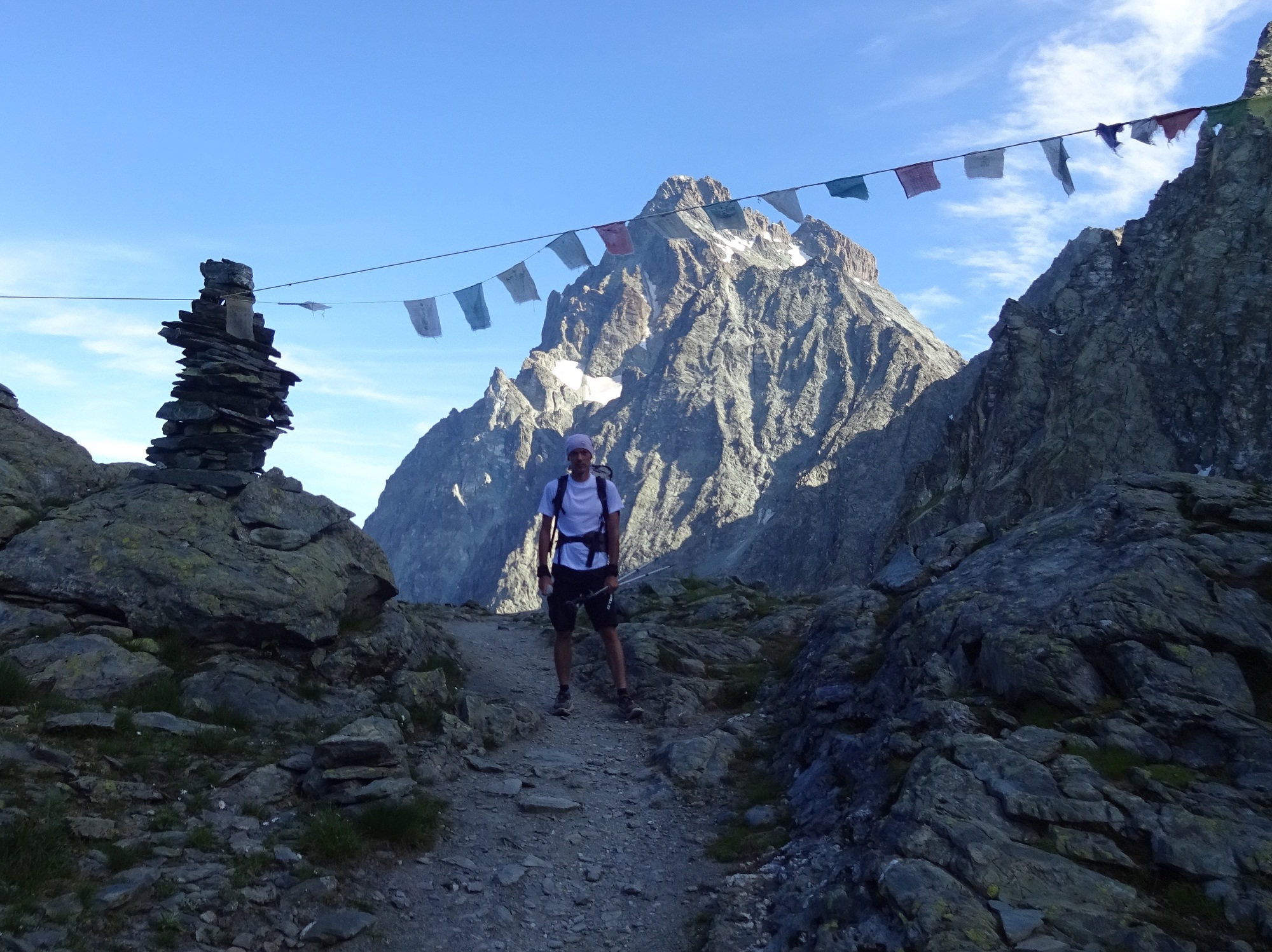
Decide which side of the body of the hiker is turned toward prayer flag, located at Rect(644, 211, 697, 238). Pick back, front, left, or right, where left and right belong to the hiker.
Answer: back

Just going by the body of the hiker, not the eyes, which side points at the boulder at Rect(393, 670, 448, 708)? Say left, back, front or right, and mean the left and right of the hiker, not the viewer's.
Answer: right

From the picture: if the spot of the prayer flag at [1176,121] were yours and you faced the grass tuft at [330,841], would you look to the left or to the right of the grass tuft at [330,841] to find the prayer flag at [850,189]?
right

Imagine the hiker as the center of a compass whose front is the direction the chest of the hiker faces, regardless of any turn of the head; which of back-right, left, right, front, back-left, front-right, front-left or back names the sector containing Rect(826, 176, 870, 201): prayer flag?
back-left

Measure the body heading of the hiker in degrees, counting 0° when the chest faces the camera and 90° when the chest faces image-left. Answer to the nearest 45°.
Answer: approximately 0°

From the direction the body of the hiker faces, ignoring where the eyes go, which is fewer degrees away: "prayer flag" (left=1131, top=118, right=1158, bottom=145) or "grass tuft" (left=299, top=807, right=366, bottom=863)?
the grass tuft

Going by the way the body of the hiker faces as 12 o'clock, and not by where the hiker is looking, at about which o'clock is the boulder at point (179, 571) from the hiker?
The boulder is roughly at 3 o'clock from the hiker.

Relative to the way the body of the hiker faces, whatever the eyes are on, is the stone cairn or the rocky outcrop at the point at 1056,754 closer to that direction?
the rocky outcrop
